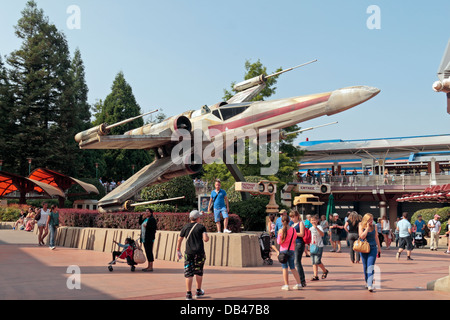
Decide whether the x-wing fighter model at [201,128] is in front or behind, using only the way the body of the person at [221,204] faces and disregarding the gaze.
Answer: behind

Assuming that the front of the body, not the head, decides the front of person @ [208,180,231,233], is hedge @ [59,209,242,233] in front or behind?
behind

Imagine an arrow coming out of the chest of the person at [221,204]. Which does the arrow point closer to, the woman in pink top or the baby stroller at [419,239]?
the woman in pink top

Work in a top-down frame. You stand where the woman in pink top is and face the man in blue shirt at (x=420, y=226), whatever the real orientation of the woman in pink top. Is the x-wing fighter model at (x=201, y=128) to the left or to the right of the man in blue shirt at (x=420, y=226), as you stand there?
left

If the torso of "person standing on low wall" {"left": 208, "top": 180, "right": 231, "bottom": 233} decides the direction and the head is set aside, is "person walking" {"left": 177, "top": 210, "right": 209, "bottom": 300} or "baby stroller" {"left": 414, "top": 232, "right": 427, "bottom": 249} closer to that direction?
the person walking

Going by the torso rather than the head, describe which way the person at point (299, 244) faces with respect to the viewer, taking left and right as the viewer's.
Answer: facing the viewer and to the left of the viewer

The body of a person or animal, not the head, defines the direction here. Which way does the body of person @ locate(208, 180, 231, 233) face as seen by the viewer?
toward the camera

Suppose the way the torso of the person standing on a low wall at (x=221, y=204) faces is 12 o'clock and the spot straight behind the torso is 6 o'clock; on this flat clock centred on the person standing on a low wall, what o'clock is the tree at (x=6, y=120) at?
The tree is roughly at 5 o'clock from the person standing on a low wall.

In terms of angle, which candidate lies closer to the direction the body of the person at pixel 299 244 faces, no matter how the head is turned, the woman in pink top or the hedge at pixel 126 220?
the woman in pink top

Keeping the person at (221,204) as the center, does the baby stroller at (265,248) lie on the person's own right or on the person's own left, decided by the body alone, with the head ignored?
on the person's own left
